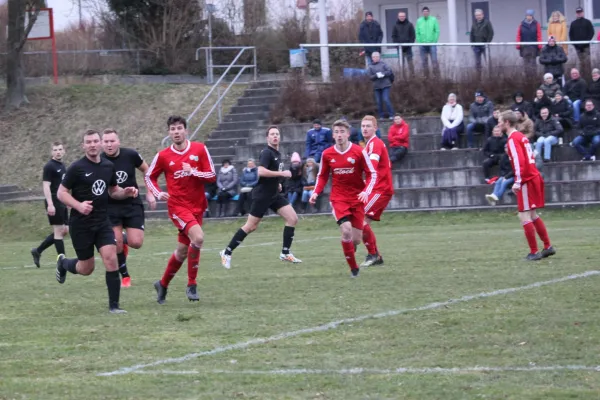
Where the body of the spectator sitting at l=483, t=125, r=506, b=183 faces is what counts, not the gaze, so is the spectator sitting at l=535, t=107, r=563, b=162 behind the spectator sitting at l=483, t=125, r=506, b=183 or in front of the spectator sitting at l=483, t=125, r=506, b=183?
behind

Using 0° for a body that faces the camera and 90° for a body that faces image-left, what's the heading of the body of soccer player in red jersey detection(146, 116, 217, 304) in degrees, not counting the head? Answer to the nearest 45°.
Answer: approximately 0°

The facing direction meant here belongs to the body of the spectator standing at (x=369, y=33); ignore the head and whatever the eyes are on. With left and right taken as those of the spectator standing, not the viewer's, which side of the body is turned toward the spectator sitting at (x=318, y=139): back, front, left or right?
front

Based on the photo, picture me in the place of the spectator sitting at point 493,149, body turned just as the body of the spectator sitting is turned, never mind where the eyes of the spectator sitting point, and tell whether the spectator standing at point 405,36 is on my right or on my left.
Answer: on my right

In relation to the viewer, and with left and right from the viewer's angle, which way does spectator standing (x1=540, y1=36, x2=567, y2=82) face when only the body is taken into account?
facing the viewer

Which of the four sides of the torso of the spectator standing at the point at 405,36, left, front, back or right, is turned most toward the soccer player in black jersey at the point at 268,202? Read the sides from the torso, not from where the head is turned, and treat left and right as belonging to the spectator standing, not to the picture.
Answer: front

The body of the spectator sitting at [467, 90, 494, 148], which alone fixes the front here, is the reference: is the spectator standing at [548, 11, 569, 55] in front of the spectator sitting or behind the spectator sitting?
behind

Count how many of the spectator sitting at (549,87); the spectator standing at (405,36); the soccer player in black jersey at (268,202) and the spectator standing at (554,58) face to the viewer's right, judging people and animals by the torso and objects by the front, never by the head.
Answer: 1

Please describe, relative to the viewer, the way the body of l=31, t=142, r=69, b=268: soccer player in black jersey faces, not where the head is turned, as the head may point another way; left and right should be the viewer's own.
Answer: facing the viewer and to the right of the viewer

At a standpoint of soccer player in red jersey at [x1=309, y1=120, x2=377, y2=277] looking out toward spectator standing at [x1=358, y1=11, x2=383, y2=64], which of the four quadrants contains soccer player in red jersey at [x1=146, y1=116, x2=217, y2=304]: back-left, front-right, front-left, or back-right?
back-left

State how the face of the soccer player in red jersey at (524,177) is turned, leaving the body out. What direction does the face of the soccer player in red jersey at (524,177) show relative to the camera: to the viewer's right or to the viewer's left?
to the viewer's left
